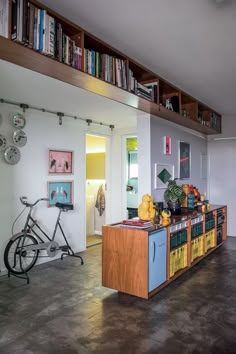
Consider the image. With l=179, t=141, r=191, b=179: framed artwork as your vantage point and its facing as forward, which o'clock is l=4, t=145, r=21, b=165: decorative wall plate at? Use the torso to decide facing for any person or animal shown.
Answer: The decorative wall plate is roughly at 3 o'clock from the framed artwork.

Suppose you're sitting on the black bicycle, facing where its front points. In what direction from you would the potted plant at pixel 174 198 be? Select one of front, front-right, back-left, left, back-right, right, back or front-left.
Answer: back-left

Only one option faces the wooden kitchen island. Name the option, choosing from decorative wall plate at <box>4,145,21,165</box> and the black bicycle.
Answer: the decorative wall plate

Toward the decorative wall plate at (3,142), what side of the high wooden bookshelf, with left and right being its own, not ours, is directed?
back

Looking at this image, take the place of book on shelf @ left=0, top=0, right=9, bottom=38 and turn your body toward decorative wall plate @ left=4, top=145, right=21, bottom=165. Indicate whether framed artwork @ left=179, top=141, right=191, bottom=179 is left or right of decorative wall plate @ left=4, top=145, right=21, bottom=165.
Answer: right

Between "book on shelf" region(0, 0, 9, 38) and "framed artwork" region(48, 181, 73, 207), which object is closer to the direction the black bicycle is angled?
the book on shelf
